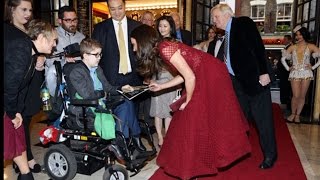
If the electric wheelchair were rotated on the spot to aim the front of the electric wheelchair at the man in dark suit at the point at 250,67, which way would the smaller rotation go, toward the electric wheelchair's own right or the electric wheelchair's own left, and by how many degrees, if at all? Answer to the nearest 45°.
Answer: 0° — it already faces them

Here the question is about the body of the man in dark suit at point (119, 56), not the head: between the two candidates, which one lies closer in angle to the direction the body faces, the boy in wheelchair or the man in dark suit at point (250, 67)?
the boy in wheelchair

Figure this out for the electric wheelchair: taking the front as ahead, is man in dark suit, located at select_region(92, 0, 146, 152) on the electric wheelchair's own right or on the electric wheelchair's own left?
on the electric wheelchair's own left

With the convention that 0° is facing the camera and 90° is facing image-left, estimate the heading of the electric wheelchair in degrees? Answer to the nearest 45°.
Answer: approximately 270°

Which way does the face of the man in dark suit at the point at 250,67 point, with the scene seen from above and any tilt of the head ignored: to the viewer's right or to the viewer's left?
to the viewer's left

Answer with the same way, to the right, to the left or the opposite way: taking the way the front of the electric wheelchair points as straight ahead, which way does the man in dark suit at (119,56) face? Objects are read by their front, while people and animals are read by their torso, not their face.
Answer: to the right

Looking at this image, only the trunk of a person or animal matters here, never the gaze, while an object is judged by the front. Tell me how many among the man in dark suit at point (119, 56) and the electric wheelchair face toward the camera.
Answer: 1

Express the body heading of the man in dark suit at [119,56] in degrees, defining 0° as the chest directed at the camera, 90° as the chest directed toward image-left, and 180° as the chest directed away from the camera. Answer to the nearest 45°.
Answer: approximately 0°

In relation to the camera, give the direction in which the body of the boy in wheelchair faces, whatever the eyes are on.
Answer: to the viewer's right

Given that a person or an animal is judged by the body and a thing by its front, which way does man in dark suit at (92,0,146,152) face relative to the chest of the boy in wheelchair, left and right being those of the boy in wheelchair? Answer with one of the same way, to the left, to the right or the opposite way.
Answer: to the right
